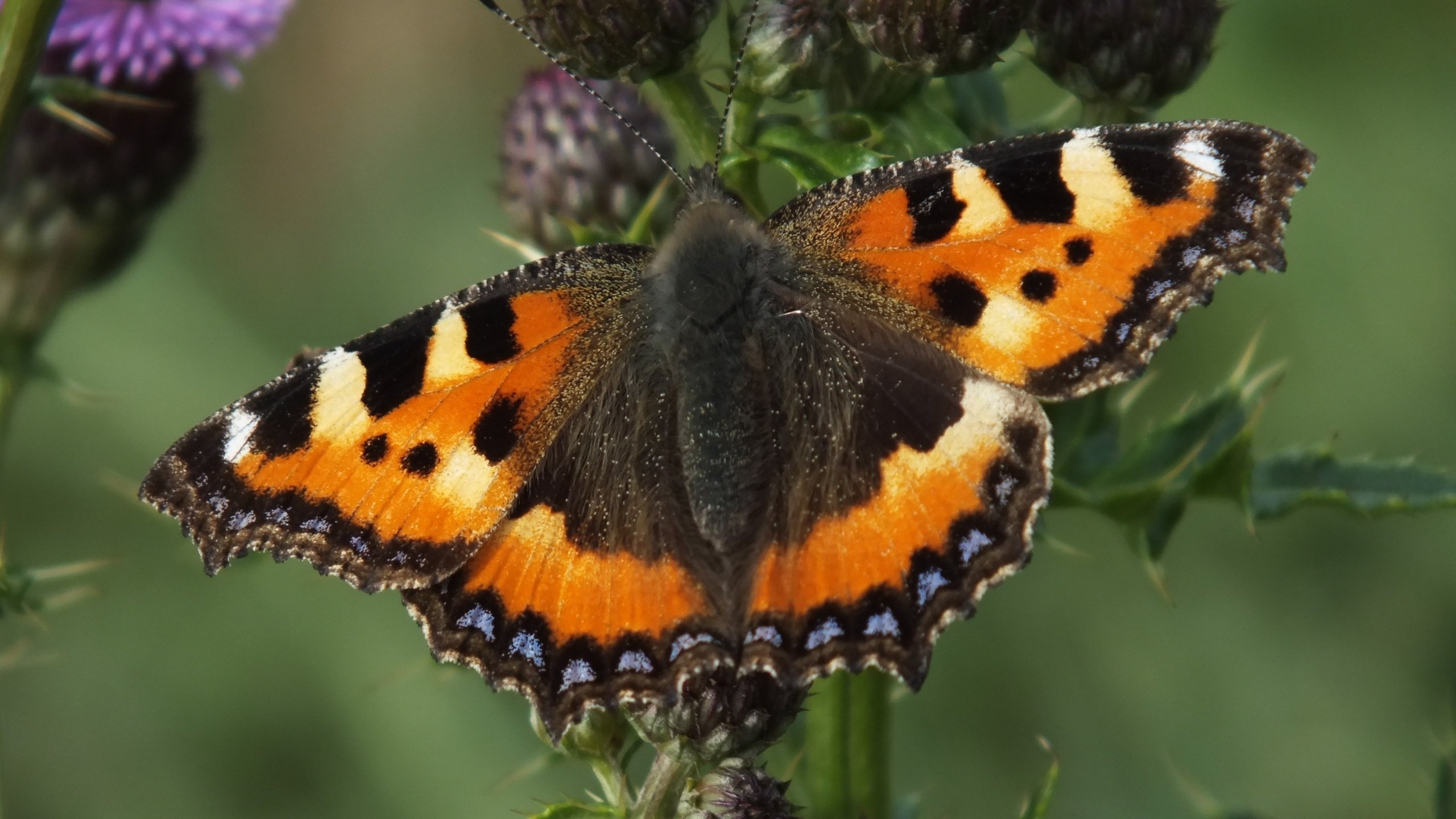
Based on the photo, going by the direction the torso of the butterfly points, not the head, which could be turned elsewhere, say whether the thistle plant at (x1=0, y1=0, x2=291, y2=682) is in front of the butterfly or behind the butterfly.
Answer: in front

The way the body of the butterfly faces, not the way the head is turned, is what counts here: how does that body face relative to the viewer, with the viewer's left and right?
facing away from the viewer
